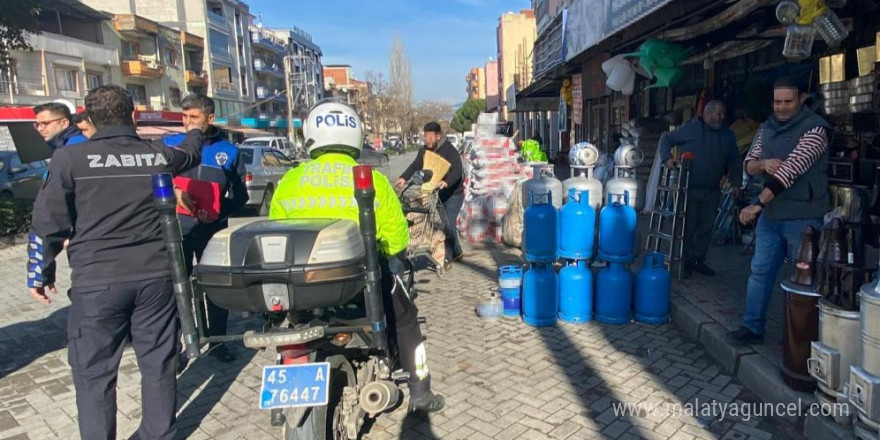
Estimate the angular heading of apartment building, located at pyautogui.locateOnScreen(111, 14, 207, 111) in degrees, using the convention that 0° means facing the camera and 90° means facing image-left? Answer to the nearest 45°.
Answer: approximately 315°

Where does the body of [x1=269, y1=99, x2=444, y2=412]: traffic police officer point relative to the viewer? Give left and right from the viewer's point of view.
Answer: facing away from the viewer

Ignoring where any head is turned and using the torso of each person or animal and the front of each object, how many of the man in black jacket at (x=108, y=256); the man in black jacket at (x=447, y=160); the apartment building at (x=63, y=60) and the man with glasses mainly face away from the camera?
1

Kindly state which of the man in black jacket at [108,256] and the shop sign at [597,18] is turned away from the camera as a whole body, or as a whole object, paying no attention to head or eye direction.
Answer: the man in black jacket

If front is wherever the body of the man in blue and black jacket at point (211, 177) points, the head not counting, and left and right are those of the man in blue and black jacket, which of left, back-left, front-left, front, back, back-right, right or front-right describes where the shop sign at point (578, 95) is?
back

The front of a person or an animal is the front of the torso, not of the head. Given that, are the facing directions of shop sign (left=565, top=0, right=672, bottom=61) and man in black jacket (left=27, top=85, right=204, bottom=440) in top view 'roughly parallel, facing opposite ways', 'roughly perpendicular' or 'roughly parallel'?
roughly perpendicular

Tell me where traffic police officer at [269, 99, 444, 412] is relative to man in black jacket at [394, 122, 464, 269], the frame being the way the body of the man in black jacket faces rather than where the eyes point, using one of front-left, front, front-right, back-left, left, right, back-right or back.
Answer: front-left

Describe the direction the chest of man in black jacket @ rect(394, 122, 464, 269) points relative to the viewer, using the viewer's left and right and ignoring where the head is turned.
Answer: facing the viewer and to the left of the viewer

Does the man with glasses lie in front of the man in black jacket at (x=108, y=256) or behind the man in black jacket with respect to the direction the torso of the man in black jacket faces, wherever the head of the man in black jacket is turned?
in front

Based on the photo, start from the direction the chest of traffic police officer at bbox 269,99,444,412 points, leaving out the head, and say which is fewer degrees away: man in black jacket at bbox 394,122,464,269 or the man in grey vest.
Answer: the man in black jacket

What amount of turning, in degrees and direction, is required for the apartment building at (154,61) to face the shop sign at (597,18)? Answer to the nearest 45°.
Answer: approximately 45° to its right

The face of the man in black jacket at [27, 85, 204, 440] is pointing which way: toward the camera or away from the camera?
away from the camera

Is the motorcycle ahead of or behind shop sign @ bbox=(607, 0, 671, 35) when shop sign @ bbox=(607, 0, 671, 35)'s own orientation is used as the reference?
ahead

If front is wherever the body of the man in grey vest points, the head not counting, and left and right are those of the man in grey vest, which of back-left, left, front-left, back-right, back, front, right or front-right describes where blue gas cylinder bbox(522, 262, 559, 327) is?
front-right

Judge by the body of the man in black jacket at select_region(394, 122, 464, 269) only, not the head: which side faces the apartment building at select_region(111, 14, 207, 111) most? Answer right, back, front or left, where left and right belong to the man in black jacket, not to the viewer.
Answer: right

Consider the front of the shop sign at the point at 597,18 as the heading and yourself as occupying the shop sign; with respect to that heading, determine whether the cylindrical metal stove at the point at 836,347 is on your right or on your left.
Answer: on your left

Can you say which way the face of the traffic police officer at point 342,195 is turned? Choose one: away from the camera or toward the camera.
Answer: away from the camera

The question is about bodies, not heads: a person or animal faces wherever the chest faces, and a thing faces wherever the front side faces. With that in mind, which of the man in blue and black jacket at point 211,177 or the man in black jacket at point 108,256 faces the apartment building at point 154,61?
the man in black jacket at point 108,256
